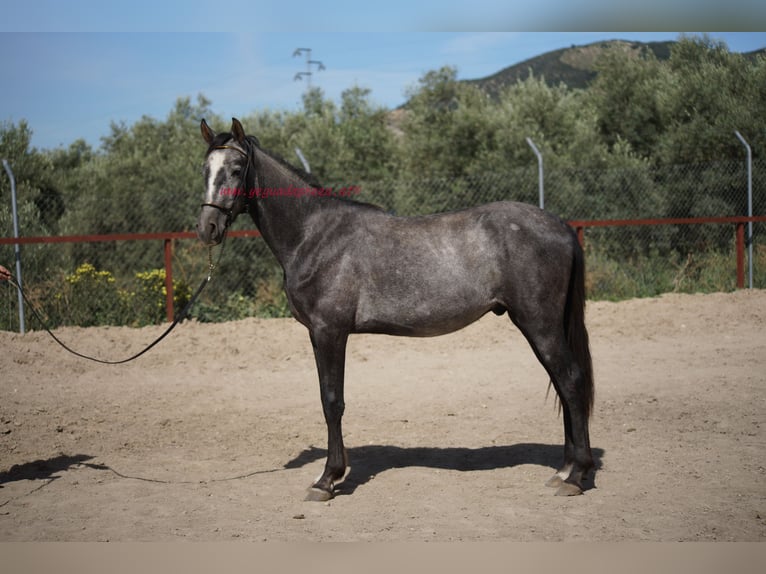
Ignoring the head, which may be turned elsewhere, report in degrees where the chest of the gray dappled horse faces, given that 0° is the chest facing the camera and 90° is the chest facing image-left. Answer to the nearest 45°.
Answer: approximately 90°

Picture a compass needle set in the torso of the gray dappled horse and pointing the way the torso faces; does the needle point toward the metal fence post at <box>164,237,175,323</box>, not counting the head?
no

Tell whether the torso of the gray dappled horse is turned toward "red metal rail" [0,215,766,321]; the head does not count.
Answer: no

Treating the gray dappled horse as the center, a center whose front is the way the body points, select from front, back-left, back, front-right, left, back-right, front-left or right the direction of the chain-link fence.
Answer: right
